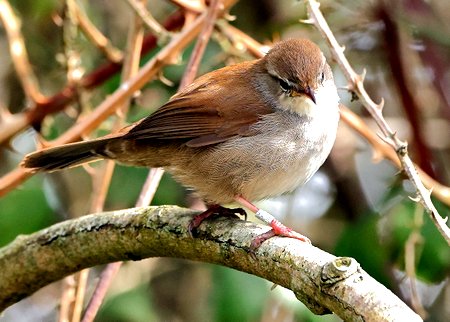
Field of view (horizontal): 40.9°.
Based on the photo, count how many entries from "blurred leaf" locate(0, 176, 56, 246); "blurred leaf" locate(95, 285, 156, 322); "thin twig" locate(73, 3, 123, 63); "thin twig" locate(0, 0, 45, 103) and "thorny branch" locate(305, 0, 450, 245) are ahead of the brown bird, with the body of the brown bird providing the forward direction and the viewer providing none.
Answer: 1

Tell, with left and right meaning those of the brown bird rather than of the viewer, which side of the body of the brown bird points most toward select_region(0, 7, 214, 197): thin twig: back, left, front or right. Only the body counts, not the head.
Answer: back

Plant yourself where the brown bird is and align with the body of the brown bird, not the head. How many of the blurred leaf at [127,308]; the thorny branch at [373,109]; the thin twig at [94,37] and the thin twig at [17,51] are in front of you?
1

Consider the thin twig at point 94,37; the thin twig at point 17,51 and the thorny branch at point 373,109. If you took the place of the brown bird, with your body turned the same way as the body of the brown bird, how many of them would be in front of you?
1

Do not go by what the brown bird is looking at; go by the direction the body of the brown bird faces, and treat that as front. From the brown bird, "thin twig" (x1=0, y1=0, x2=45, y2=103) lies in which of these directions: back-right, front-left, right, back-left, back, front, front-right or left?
back

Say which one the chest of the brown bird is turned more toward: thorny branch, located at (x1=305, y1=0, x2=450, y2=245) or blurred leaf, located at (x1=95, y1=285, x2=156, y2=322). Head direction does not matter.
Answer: the thorny branch

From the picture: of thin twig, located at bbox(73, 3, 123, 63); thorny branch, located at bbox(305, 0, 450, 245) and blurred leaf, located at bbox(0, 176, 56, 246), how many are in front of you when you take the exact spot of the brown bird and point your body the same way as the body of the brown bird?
1

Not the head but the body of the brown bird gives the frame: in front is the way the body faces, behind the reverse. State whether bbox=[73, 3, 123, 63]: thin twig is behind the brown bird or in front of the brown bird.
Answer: behind

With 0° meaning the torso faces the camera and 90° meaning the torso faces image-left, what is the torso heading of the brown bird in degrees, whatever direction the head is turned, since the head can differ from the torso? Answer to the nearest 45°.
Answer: approximately 315°

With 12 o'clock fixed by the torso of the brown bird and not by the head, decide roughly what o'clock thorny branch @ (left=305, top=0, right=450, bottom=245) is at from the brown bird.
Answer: The thorny branch is roughly at 12 o'clock from the brown bird.
